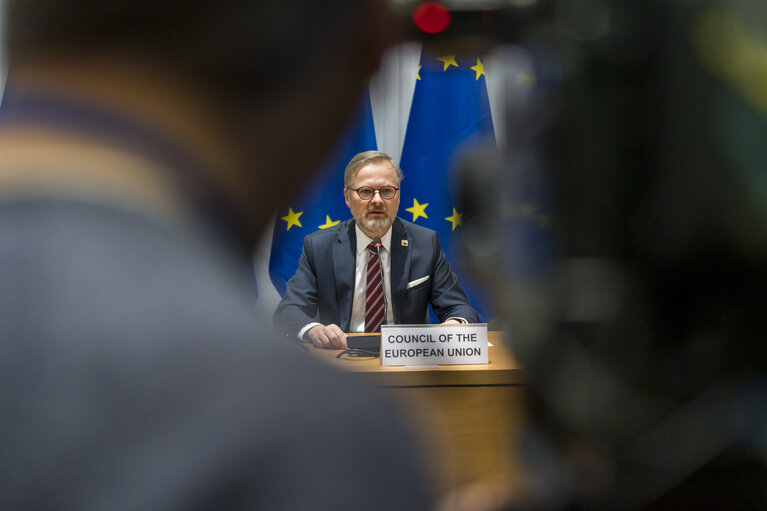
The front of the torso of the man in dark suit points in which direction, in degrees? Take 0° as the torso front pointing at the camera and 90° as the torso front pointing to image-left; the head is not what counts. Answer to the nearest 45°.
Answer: approximately 0°

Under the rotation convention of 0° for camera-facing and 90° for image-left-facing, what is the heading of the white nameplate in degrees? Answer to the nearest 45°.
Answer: approximately 0°

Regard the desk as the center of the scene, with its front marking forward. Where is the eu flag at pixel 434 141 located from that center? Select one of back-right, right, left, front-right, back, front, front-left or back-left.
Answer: back
